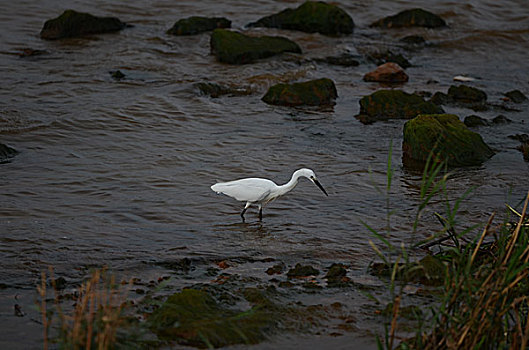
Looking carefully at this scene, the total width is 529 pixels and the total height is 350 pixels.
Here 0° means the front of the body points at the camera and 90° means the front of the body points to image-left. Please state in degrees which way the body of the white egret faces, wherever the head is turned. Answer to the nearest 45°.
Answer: approximately 270°

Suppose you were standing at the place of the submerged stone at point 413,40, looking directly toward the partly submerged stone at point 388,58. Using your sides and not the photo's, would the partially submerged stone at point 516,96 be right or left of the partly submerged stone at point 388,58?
left

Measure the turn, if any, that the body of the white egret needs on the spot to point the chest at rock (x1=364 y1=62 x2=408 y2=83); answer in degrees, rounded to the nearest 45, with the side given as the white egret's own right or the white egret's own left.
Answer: approximately 90° to the white egret's own left

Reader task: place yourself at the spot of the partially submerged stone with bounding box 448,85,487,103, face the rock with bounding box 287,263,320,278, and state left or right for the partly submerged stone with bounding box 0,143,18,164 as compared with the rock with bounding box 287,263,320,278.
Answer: right

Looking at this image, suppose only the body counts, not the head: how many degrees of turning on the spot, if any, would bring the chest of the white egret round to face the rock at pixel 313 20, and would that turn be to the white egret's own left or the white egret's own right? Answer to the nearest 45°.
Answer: approximately 90° to the white egret's own left

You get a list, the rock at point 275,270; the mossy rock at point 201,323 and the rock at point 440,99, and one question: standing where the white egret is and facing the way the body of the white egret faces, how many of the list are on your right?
2

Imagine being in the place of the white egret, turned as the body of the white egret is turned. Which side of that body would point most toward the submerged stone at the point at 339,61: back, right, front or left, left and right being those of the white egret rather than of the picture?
left

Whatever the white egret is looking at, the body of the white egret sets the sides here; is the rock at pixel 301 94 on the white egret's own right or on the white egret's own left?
on the white egret's own left

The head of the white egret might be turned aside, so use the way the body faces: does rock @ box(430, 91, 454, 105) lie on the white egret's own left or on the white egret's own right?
on the white egret's own left

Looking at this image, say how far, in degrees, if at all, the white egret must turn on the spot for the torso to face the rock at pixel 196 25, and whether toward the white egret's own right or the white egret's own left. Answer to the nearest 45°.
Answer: approximately 90° to the white egret's own left

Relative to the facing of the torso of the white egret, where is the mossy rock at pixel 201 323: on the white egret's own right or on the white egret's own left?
on the white egret's own right

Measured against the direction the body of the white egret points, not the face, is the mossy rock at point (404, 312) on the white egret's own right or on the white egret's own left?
on the white egret's own right

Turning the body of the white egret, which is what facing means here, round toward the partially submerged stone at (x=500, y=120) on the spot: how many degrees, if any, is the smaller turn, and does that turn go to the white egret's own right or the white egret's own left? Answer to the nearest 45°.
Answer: approximately 45° to the white egret's own left

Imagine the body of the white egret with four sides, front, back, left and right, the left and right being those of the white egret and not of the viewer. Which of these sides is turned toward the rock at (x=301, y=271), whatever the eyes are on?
right

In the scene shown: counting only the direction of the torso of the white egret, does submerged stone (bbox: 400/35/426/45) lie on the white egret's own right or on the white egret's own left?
on the white egret's own left

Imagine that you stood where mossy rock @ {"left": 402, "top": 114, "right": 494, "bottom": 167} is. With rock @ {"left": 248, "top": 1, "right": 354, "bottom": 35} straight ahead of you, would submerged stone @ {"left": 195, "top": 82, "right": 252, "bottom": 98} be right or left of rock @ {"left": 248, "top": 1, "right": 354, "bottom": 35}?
left
